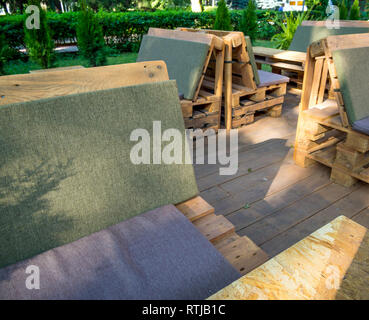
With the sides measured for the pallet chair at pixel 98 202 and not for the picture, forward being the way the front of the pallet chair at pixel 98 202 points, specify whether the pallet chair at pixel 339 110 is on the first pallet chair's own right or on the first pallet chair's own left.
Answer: on the first pallet chair's own left

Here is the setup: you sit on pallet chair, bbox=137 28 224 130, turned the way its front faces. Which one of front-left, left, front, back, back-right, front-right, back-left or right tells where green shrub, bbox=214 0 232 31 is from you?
back-right

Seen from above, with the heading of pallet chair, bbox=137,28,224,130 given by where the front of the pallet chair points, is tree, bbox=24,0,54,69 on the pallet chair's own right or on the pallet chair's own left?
on the pallet chair's own right

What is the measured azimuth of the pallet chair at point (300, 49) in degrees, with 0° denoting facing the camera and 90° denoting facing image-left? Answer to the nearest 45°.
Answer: approximately 45°

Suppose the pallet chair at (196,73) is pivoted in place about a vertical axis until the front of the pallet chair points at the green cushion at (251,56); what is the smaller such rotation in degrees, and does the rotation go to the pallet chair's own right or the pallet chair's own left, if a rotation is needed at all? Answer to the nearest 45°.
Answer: approximately 135° to the pallet chair's own left

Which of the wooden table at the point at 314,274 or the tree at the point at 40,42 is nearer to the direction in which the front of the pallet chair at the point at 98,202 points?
the wooden table

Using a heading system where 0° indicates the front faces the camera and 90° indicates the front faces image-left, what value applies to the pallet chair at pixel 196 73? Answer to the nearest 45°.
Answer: approximately 45°

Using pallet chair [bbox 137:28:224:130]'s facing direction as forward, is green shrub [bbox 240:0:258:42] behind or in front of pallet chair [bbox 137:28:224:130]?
behind

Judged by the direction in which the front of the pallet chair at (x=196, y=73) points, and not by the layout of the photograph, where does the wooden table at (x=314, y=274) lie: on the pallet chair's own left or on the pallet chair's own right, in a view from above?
on the pallet chair's own left
